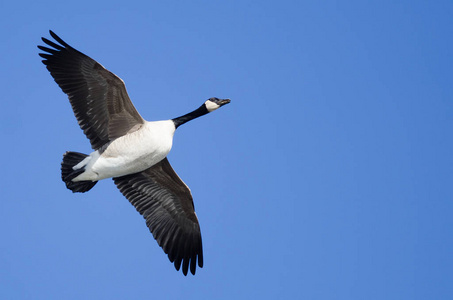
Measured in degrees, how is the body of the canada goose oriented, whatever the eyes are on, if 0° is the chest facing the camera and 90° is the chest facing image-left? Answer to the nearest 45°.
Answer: approximately 270°
